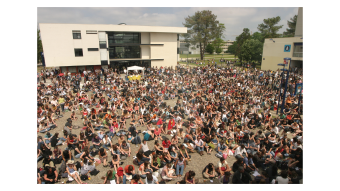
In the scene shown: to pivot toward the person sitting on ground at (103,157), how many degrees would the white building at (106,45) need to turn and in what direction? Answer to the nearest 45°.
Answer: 0° — it already faces them

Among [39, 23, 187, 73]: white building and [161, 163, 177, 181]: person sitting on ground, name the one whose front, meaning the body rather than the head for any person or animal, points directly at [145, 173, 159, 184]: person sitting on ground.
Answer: the white building

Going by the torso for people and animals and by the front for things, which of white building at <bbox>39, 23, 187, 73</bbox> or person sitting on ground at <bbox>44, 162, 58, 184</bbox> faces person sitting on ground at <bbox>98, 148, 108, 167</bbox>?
the white building

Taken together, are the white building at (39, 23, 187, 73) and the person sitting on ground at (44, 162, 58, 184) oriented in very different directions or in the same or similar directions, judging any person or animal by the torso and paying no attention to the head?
same or similar directions

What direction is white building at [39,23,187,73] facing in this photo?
toward the camera

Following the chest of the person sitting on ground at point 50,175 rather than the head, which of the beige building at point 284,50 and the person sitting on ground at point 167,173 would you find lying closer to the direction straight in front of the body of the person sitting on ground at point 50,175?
the person sitting on ground

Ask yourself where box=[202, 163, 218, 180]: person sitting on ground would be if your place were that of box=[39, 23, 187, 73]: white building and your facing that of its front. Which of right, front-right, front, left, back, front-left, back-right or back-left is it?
front

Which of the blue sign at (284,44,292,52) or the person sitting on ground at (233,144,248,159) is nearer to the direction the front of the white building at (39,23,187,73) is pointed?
the person sitting on ground

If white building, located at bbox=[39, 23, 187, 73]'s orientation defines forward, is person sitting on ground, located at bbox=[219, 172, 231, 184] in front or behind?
in front

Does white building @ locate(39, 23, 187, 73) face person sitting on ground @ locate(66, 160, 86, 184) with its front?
yes

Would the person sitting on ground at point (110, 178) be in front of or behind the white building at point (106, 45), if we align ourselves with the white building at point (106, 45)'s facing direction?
in front

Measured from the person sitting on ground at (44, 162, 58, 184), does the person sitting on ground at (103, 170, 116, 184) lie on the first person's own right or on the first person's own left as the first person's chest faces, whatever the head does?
on the first person's own left
